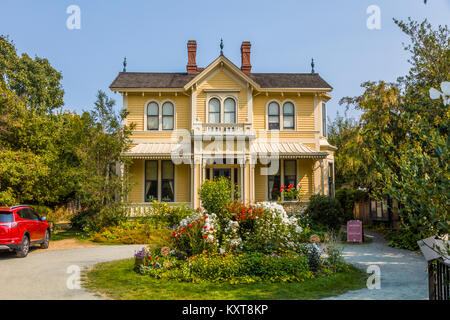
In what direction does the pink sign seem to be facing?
toward the camera

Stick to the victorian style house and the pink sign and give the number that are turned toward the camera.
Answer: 2

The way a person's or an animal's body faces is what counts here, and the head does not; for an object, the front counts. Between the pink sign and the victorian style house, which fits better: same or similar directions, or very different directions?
same or similar directions

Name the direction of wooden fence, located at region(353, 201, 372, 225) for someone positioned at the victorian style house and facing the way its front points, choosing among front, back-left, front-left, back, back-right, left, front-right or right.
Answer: left

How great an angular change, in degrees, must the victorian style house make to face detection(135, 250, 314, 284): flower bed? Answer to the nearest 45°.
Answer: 0° — it already faces it

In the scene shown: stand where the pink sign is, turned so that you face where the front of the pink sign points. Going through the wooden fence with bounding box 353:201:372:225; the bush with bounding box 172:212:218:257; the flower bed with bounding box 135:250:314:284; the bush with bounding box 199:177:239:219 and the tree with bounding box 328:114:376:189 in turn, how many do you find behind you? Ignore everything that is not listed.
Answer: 2

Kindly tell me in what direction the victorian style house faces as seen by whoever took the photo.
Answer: facing the viewer

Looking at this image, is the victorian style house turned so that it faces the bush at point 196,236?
yes

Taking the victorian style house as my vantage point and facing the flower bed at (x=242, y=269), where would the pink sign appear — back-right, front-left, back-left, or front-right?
front-left

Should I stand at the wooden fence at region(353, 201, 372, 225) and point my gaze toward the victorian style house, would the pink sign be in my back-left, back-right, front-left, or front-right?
front-left

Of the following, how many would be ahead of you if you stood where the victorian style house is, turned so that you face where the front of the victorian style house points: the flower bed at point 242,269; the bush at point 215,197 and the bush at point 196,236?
3
